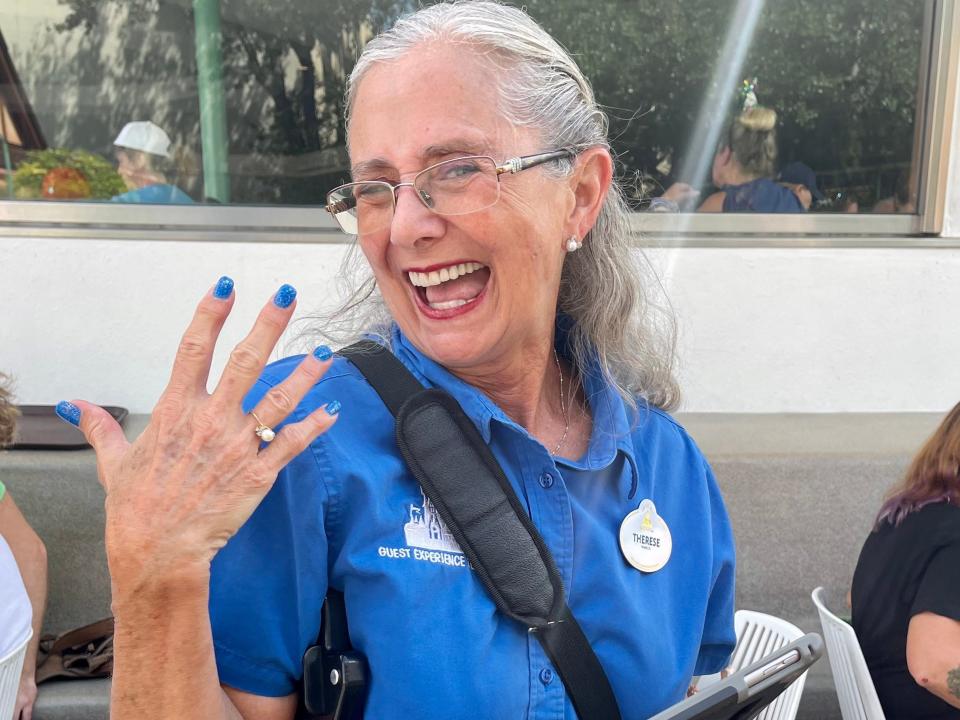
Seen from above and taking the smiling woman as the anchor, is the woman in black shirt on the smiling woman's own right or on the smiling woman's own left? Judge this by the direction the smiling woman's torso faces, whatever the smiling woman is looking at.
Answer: on the smiling woman's own left

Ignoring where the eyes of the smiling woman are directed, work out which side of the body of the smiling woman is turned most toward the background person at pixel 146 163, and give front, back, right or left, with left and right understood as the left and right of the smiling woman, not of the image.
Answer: back

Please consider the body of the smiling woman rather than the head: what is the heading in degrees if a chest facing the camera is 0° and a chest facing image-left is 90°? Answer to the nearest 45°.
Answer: approximately 0°

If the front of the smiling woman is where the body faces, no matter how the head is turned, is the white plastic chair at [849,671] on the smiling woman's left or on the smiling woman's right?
on the smiling woman's left

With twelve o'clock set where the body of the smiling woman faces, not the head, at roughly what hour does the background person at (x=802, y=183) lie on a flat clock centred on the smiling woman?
The background person is roughly at 7 o'clock from the smiling woman.

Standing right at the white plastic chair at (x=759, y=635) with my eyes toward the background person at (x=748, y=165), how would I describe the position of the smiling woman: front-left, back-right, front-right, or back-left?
back-left

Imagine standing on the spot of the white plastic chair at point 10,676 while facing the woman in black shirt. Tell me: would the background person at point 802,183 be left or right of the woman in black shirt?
left

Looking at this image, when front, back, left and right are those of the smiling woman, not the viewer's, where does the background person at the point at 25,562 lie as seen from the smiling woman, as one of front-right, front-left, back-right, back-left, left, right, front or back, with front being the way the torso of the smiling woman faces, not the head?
back-right
